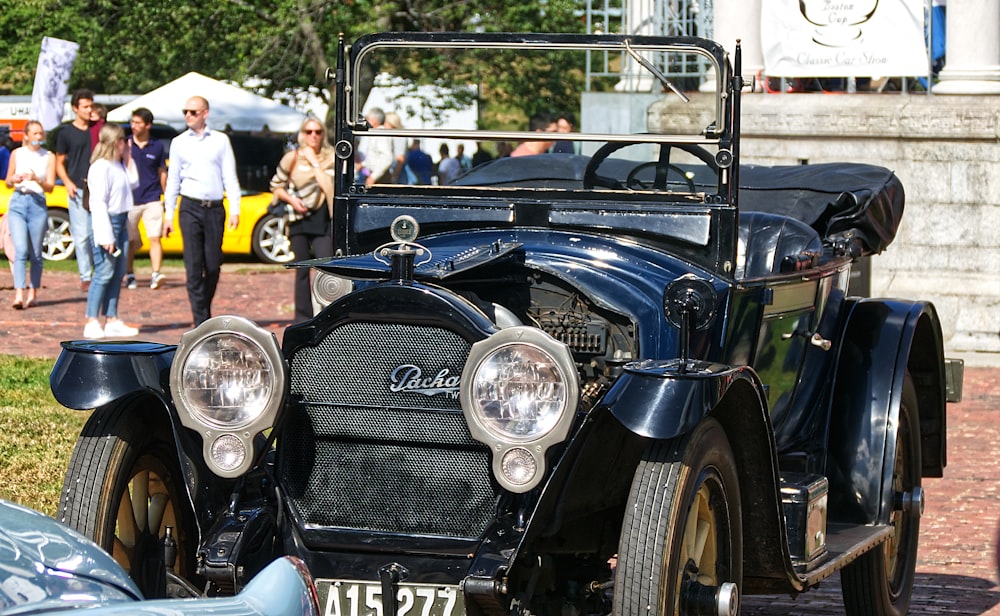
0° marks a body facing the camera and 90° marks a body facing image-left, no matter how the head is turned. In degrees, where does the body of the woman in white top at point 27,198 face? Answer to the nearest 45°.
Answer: approximately 0°

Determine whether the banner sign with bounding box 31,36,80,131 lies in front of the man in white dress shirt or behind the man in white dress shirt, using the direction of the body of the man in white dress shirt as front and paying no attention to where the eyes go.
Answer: behind

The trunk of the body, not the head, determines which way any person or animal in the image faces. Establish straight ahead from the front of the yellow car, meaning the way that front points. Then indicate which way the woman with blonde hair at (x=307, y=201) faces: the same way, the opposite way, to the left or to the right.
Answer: to the right

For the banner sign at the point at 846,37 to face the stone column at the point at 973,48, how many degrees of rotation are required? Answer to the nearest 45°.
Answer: approximately 90° to its left

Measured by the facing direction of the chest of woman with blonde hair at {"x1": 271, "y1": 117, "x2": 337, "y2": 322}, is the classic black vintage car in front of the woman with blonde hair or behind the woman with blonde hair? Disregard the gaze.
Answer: in front

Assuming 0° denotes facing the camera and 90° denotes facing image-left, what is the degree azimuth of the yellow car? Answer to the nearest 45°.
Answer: approximately 270°

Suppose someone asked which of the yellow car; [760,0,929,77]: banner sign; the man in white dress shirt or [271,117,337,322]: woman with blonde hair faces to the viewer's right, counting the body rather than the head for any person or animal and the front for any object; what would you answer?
the yellow car

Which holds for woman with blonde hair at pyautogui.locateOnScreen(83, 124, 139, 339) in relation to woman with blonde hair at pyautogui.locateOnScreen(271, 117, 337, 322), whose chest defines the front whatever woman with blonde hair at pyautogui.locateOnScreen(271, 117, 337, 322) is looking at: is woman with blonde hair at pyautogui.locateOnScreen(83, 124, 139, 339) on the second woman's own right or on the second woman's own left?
on the second woman's own right
